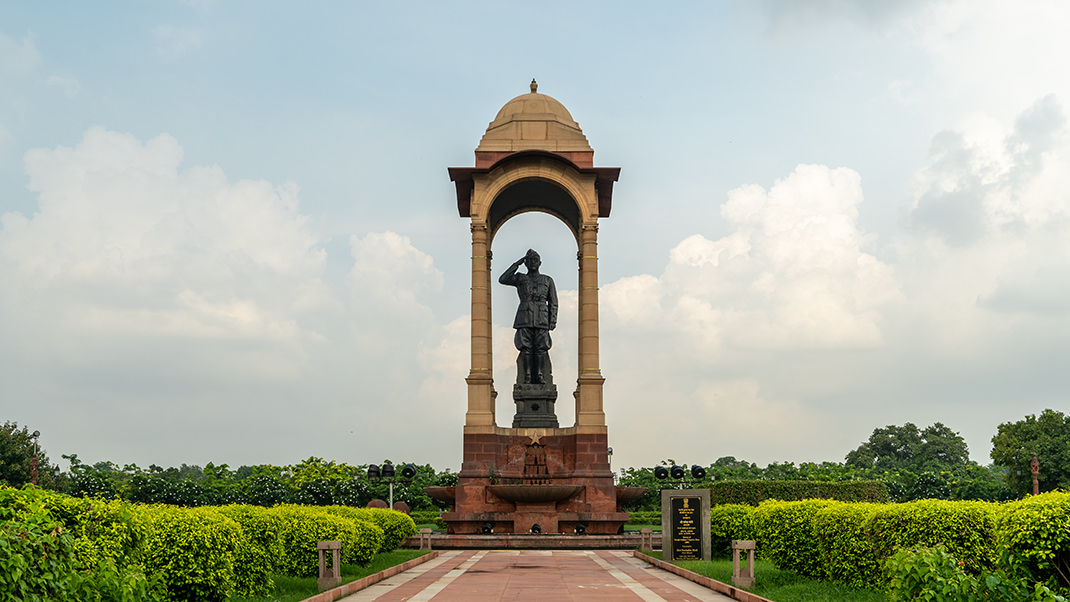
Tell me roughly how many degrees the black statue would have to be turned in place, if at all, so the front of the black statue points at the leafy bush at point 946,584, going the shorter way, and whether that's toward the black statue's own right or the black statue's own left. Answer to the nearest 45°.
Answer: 0° — it already faces it

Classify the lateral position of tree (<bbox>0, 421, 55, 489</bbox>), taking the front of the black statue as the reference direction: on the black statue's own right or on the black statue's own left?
on the black statue's own right

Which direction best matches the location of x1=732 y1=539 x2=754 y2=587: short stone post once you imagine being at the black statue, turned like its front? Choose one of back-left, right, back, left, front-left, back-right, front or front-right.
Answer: front

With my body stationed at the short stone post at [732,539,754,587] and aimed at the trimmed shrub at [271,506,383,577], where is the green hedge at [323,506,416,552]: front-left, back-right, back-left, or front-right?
front-right

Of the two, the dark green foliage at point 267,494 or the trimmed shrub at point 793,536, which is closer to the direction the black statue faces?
the trimmed shrub

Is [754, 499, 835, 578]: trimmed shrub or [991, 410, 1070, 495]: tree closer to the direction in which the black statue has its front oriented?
the trimmed shrub

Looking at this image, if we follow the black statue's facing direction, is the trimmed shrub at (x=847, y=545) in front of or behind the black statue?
in front

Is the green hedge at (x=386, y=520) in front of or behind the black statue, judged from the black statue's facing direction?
in front

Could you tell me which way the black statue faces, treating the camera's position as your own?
facing the viewer

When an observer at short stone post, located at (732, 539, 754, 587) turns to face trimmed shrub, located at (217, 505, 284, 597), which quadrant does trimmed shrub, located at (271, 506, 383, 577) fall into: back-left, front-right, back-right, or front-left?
front-right

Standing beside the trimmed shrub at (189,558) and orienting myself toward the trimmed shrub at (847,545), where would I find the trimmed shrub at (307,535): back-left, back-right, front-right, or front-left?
front-left

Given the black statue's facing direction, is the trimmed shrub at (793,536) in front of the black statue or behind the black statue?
in front

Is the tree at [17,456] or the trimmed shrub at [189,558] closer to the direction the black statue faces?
the trimmed shrub
